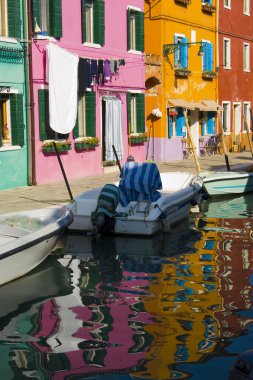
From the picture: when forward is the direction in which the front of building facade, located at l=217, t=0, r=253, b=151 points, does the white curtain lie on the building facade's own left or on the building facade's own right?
on the building facade's own right

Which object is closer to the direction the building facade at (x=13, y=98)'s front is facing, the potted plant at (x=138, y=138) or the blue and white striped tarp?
the blue and white striped tarp

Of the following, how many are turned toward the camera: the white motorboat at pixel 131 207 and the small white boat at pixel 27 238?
0

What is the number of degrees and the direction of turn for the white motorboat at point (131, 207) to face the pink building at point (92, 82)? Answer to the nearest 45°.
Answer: approximately 45° to its left

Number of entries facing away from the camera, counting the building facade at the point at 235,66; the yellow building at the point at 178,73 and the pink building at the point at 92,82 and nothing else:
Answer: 0

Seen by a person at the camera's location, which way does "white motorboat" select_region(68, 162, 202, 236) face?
facing away from the viewer and to the right of the viewer

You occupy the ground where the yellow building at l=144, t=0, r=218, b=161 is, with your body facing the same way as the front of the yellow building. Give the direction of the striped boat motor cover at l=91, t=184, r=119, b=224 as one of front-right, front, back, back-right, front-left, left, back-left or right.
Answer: front-right

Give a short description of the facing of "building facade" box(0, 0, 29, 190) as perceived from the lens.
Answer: facing the viewer and to the right of the viewer

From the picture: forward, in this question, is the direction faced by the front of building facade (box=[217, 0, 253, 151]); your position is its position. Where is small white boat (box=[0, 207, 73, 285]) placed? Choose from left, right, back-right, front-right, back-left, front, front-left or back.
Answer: front-right

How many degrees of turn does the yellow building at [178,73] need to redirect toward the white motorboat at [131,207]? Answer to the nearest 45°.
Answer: approximately 45° to its right

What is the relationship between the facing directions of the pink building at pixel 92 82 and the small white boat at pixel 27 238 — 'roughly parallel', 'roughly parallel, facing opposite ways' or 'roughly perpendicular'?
roughly perpendicular

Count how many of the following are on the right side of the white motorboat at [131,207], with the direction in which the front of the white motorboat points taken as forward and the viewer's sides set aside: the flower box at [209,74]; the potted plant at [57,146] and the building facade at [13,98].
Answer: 0
